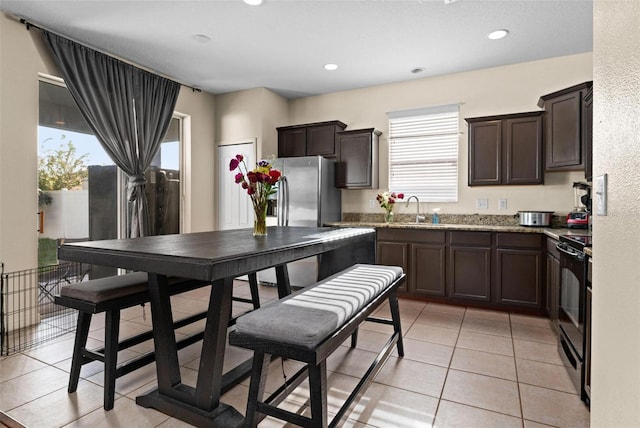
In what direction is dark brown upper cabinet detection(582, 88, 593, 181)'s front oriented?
to the viewer's left

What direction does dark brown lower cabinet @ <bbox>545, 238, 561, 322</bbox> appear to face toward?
to the viewer's left

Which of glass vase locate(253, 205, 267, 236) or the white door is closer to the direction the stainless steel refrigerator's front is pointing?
the glass vase

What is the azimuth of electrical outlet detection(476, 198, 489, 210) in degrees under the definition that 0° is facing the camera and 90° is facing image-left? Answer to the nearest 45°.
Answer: approximately 0°

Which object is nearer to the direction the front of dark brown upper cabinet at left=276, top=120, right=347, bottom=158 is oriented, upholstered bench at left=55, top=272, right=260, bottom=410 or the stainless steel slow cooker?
the upholstered bench

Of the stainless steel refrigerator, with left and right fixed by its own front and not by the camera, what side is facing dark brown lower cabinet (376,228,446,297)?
left

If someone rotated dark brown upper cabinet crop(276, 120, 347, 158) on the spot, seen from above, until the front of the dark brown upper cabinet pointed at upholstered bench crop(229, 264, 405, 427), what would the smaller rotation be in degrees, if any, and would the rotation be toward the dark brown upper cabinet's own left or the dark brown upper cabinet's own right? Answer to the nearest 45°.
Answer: approximately 45° to the dark brown upper cabinet's own left

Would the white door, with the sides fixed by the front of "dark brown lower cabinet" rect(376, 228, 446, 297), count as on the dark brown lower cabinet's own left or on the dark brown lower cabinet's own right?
on the dark brown lower cabinet's own right

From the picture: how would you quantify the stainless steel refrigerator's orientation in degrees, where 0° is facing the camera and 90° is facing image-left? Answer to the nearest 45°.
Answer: approximately 45°
